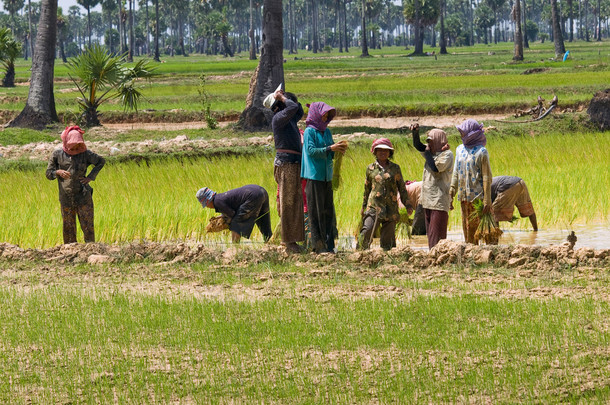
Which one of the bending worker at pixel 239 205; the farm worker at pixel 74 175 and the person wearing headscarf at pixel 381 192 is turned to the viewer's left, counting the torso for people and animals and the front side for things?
the bending worker

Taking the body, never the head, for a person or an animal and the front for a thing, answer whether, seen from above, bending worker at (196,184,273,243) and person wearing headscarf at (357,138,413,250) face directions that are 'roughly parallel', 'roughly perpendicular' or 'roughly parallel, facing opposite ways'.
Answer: roughly perpendicular

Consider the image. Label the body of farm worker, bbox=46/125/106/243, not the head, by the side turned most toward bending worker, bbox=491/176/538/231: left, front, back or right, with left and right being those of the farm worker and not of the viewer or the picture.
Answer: left

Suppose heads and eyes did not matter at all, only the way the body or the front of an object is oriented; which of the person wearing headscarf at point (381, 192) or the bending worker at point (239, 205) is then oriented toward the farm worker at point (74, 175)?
the bending worker

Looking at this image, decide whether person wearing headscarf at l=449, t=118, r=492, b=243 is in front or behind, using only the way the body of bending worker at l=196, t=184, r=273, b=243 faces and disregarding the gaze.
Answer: behind

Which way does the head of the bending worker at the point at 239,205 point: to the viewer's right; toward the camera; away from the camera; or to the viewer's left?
to the viewer's left

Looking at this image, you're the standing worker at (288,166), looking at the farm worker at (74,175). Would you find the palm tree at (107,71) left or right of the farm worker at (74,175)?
right

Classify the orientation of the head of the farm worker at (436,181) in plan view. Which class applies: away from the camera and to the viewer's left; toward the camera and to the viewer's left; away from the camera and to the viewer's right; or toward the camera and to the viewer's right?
toward the camera and to the viewer's left

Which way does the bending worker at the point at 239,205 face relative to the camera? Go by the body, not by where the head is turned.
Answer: to the viewer's left

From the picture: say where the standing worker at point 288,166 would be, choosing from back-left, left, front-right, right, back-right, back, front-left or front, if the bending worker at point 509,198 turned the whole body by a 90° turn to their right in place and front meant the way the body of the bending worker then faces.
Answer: back-left

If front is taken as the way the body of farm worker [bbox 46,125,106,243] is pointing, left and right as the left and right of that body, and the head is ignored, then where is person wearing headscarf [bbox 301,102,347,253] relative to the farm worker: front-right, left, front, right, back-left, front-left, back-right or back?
front-left
